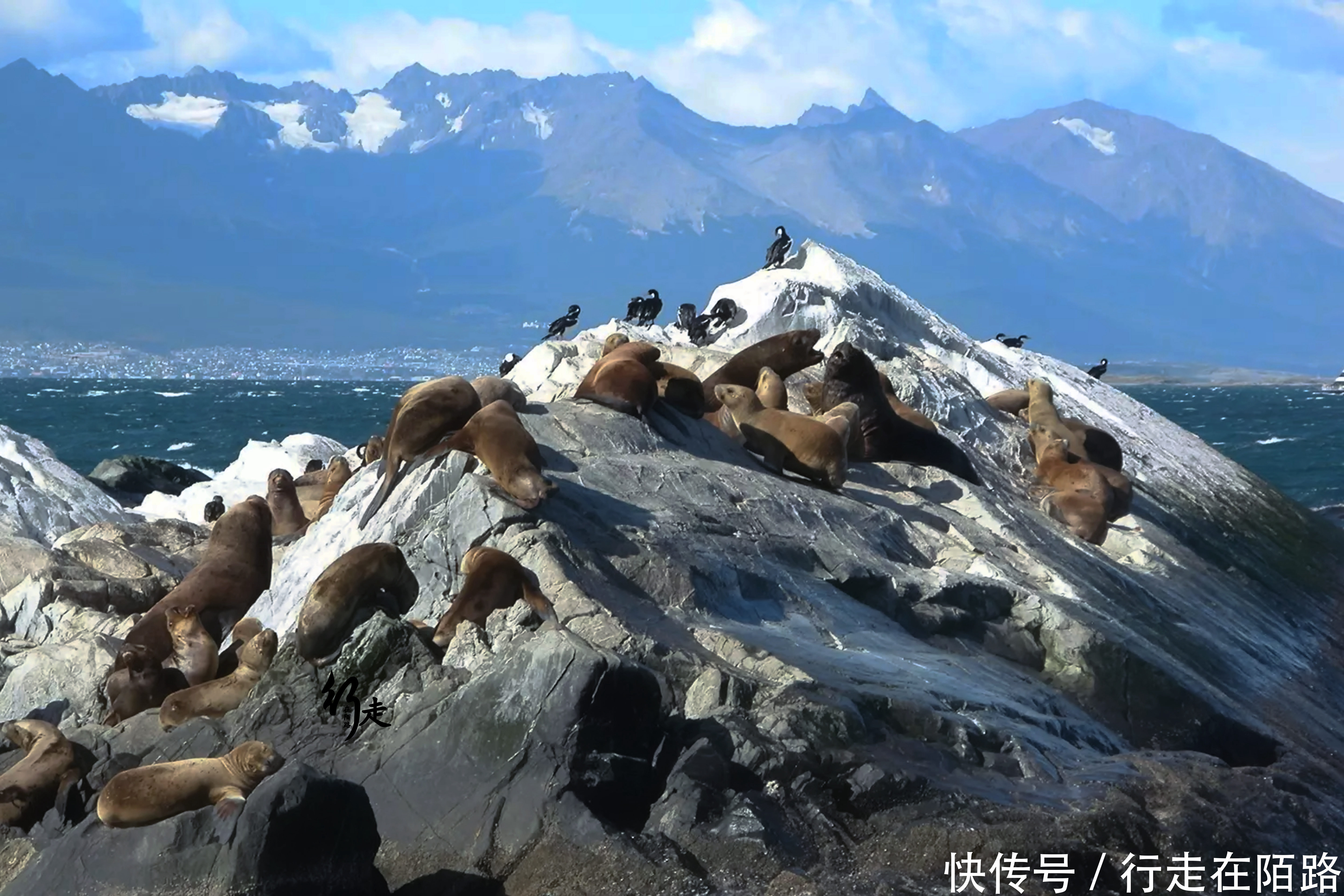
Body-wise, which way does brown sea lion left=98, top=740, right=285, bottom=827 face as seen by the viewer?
to the viewer's right

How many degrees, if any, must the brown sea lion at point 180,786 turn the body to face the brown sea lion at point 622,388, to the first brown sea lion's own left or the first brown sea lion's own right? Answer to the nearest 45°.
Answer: approximately 45° to the first brown sea lion's own left

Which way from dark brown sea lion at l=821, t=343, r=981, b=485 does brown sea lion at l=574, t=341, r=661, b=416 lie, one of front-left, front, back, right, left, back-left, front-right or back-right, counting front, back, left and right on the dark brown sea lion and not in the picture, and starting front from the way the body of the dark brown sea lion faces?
front-left

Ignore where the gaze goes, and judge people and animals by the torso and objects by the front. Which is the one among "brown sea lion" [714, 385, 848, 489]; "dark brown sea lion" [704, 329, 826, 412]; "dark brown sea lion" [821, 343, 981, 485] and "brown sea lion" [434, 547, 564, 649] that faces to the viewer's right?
"dark brown sea lion" [704, 329, 826, 412]

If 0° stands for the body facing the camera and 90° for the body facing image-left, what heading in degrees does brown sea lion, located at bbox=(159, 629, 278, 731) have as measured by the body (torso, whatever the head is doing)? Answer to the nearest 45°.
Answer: approximately 270°

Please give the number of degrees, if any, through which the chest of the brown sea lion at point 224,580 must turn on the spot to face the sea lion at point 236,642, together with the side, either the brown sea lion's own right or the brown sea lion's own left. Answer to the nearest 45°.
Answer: approximately 90° to the brown sea lion's own right

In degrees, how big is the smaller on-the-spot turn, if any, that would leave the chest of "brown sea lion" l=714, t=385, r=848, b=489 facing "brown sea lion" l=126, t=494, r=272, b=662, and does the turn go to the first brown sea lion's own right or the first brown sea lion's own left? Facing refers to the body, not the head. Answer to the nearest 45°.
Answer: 0° — it already faces it

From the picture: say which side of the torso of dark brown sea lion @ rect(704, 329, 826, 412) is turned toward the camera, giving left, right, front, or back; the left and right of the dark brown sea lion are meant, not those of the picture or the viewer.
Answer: right

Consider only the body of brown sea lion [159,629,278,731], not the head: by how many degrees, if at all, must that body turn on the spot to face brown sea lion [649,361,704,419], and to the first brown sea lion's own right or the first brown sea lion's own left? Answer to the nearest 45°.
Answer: approximately 45° to the first brown sea lion's own left

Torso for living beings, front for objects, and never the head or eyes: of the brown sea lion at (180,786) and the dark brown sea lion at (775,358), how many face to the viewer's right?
2

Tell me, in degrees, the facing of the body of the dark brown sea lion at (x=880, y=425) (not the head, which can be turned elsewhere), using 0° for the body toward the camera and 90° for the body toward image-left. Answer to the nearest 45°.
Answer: approximately 90°
